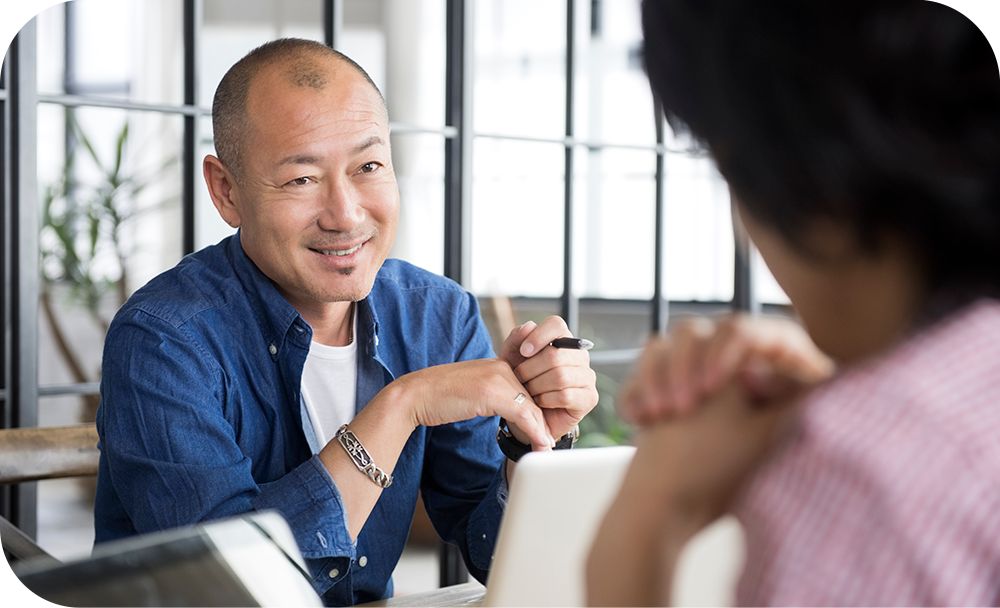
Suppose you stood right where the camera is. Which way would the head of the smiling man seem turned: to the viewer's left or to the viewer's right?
to the viewer's right

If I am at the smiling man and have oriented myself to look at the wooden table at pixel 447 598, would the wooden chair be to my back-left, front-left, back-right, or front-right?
back-right

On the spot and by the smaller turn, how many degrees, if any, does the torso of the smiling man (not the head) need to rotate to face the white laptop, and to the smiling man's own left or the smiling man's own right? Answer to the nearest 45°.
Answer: approximately 45° to the smiling man's own right

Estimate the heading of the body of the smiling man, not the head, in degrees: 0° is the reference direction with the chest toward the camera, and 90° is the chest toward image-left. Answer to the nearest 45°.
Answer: approximately 315°
